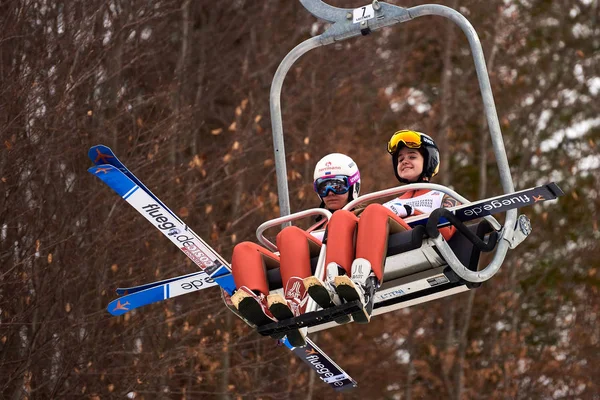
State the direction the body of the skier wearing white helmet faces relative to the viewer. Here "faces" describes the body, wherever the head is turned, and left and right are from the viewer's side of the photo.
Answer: facing the viewer and to the left of the viewer

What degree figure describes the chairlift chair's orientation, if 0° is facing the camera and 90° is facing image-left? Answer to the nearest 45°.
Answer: approximately 45°
